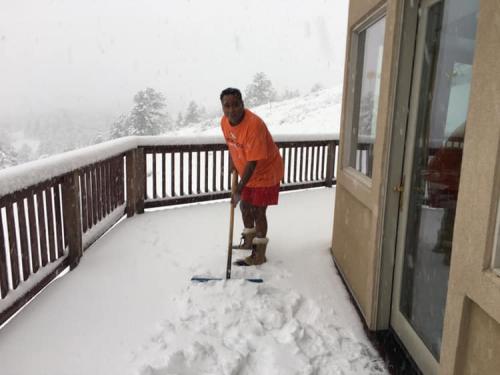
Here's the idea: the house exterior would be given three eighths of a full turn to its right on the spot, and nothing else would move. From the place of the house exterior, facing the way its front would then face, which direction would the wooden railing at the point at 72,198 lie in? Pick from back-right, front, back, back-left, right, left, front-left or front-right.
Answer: left

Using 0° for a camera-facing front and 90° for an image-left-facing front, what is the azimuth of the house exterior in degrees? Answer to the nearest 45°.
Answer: approximately 45°

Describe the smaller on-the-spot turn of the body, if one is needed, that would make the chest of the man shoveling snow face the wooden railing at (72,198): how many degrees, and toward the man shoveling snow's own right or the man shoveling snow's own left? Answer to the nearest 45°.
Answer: approximately 45° to the man shoveling snow's own right

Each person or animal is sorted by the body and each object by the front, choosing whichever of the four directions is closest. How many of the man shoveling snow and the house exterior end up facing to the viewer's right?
0

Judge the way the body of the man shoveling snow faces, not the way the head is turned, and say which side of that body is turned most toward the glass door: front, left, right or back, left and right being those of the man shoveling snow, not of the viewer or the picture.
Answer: left

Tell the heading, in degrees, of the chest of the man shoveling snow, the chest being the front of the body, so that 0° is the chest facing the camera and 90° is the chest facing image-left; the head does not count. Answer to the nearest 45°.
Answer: approximately 45°
